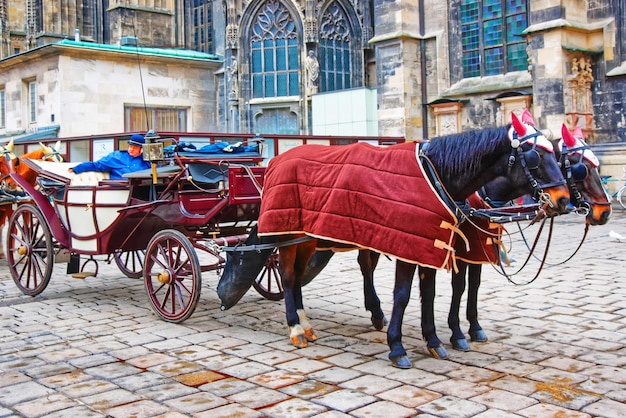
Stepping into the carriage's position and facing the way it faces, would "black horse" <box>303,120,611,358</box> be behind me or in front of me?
in front

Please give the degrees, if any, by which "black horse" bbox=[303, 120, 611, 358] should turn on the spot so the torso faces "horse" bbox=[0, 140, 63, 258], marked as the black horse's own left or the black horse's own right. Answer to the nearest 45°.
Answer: approximately 135° to the black horse's own left

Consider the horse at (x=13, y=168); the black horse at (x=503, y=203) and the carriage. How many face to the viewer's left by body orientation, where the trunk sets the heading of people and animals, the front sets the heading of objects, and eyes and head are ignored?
0

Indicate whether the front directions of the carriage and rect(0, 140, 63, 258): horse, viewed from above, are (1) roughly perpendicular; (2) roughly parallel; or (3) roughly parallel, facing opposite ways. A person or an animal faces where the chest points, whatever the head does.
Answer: roughly parallel

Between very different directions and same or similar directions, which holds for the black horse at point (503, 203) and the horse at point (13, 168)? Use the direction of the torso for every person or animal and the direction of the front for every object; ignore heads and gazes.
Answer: same or similar directions

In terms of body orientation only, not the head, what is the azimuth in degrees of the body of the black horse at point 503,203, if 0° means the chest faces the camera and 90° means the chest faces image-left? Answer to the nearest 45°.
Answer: approximately 270°

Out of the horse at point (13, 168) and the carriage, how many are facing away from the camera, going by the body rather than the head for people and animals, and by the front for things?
0

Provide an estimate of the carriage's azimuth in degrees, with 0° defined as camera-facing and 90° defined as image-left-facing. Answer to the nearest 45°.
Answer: approximately 315°

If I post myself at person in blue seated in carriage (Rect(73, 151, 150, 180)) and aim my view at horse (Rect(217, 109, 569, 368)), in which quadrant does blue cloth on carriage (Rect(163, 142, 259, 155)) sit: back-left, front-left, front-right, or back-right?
front-left

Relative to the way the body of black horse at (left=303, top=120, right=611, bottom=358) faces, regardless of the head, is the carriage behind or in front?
behind

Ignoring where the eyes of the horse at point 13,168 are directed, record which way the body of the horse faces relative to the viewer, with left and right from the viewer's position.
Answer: facing the viewer and to the right of the viewer
